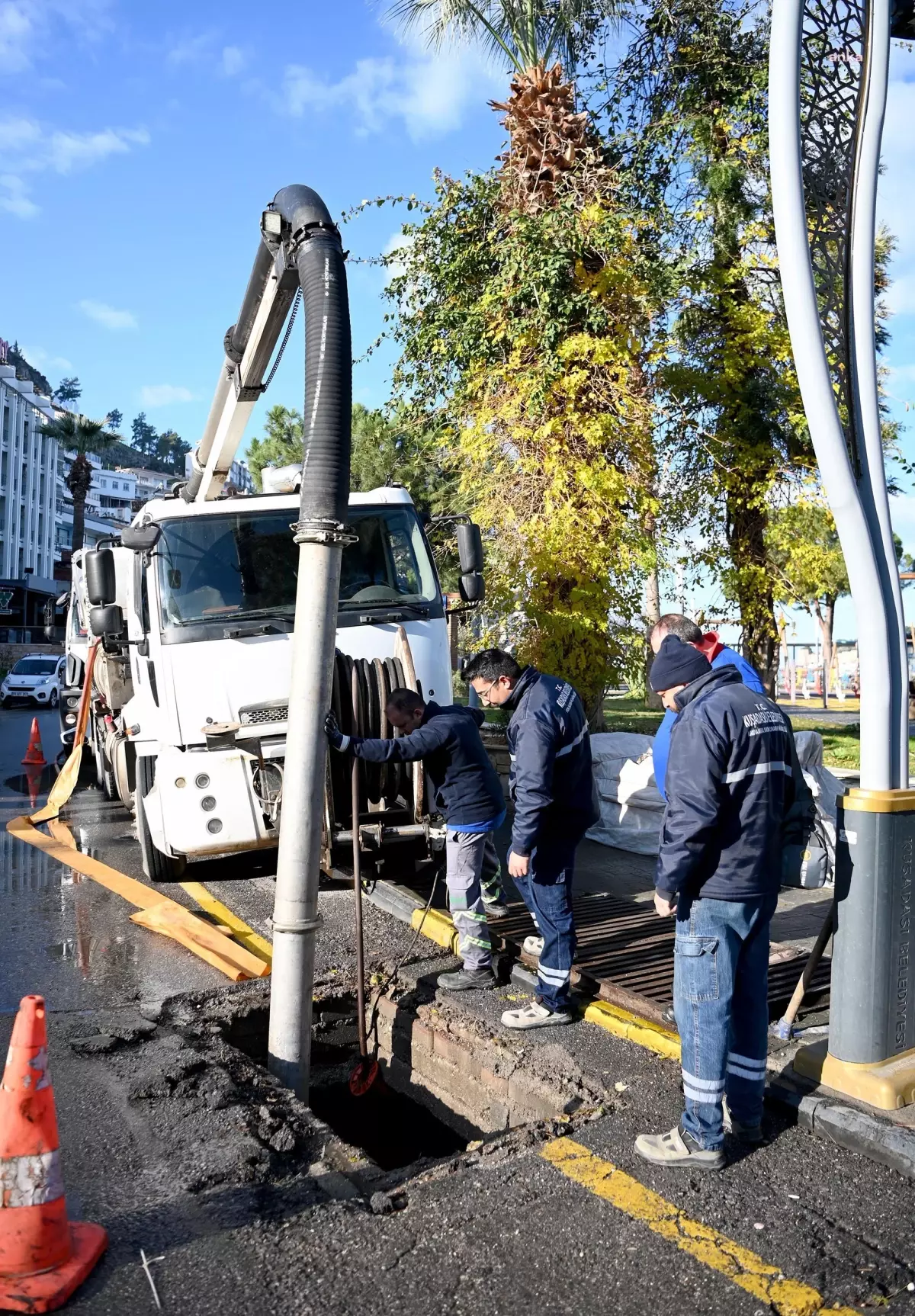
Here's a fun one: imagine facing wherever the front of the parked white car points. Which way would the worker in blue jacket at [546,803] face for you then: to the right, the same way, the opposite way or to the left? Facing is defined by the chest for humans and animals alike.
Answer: to the right

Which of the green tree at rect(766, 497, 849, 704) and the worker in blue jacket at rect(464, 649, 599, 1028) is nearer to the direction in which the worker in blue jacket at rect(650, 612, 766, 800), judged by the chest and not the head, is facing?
the worker in blue jacket

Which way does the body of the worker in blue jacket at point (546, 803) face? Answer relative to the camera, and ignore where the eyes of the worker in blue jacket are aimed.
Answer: to the viewer's left

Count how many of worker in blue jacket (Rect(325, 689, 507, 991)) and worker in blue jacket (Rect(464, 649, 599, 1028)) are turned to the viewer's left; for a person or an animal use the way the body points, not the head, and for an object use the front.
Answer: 2

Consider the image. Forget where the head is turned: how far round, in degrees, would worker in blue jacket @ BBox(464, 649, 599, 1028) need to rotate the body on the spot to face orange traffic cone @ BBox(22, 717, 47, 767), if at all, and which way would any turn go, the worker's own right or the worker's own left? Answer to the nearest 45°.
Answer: approximately 45° to the worker's own right

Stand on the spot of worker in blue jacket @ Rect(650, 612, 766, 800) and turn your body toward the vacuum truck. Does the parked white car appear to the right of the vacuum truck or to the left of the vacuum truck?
right

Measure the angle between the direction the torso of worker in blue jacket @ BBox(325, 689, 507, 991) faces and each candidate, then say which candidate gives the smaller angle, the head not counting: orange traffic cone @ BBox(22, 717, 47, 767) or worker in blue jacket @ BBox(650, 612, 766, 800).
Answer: the orange traffic cone

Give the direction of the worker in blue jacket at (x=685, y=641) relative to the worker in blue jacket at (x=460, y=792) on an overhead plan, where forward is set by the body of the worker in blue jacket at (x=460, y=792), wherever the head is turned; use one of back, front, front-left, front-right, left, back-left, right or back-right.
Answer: back

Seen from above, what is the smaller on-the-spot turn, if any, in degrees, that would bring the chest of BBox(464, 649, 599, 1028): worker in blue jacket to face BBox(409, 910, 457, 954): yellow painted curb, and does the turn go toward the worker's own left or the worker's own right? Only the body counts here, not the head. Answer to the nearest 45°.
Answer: approximately 45° to the worker's own right

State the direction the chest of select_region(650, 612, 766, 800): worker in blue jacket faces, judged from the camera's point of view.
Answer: to the viewer's left

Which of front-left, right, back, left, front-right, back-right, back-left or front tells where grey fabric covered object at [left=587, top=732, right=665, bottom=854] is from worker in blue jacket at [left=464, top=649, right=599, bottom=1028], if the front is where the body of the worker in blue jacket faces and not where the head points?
right

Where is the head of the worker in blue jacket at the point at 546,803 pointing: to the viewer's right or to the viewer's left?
to the viewer's left

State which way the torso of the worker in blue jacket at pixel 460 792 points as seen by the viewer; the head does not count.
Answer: to the viewer's left

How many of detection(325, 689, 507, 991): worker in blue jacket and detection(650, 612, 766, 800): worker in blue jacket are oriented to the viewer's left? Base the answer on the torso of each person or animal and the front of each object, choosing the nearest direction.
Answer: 2

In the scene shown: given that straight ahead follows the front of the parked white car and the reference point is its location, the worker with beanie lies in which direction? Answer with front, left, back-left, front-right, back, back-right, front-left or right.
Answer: front-left
